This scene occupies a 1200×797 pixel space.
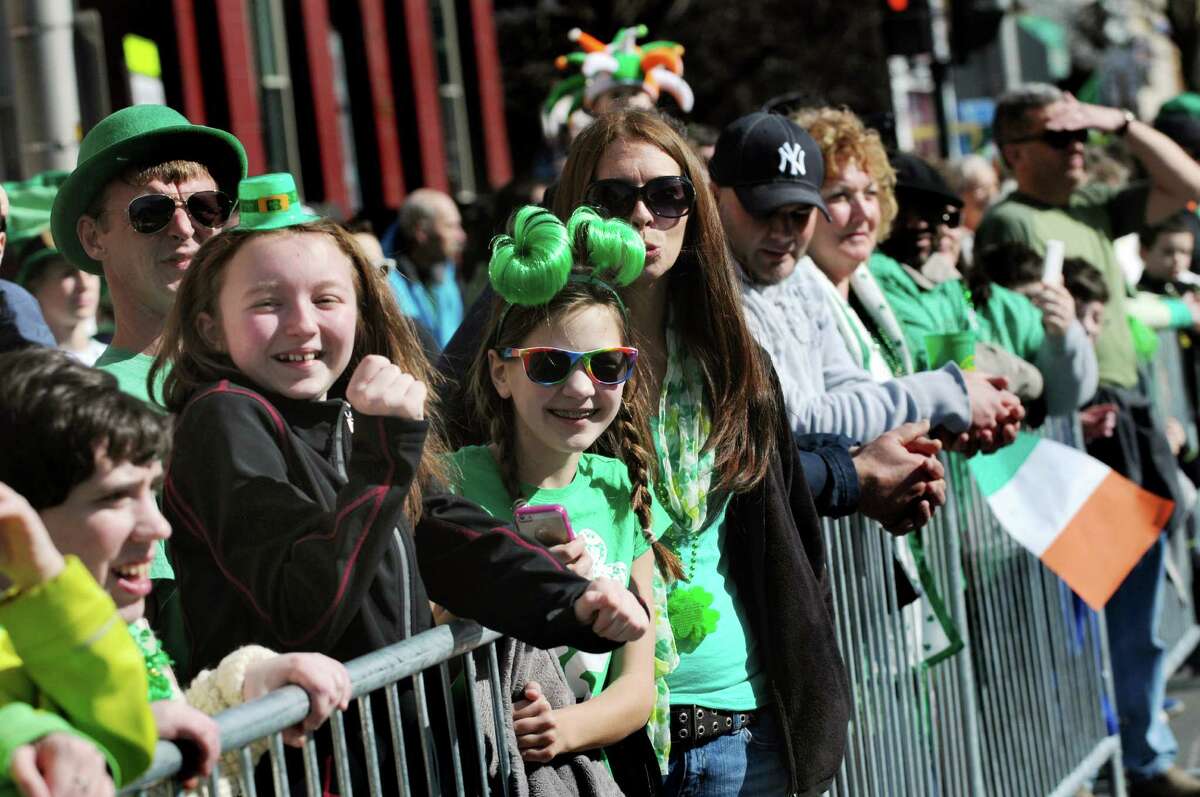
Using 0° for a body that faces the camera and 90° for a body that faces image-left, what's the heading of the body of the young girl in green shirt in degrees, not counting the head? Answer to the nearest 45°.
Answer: approximately 315°

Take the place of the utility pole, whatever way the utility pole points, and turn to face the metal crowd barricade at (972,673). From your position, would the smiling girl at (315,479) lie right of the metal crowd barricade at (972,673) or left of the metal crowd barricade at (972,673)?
right

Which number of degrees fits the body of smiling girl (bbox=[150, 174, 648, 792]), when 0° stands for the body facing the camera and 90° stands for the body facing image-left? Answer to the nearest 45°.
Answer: approximately 315°

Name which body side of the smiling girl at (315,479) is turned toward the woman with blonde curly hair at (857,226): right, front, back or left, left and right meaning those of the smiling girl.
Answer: left

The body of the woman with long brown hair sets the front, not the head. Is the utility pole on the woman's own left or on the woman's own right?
on the woman's own right
